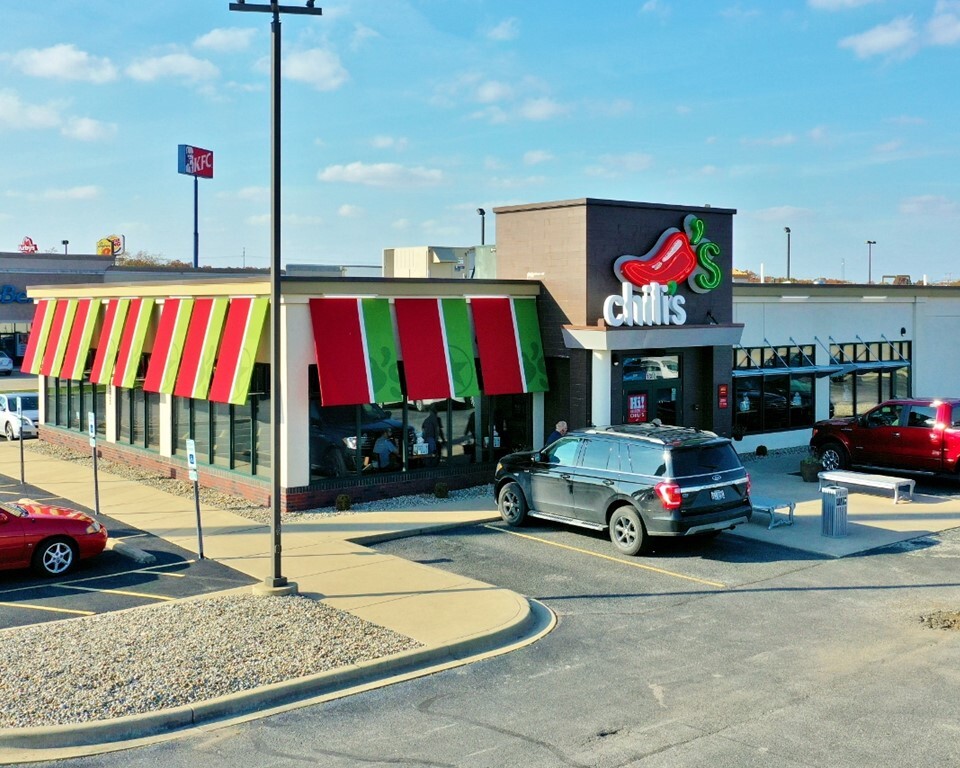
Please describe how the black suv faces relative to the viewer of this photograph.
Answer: facing away from the viewer and to the left of the viewer

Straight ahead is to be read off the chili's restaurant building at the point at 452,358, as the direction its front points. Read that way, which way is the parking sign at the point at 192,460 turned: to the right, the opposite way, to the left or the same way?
to the right

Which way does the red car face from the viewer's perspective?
to the viewer's right

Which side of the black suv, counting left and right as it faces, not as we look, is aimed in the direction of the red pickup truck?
right

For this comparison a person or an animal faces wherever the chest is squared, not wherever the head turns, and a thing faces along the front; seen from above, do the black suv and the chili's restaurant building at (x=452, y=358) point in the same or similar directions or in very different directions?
very different directions

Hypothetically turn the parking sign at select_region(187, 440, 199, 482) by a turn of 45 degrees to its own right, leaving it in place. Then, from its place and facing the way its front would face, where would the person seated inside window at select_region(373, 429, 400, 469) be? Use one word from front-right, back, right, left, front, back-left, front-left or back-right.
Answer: back-right

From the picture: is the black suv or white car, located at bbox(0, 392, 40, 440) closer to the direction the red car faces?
the black suv

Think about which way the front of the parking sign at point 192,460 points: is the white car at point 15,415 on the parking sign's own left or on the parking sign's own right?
on the parking sign's own right
